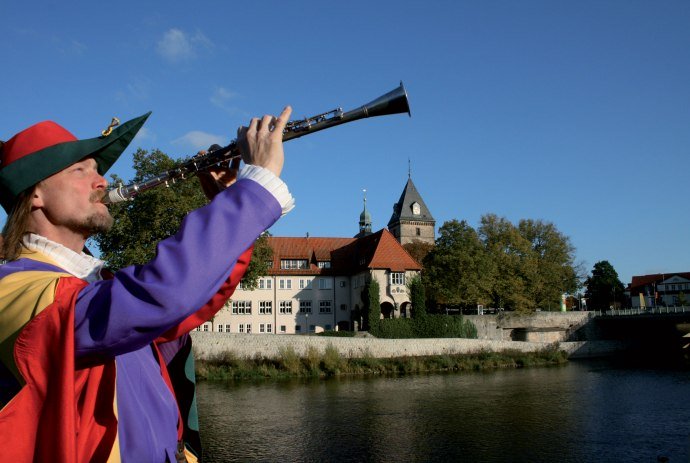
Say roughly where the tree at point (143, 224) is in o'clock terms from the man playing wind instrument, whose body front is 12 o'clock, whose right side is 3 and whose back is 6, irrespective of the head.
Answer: The tree is roughly at 9 o'clock from the man playing wind instrument.

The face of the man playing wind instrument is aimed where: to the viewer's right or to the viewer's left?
to the viewer's right

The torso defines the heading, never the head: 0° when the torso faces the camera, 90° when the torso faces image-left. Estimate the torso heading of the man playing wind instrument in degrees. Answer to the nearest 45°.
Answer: approximately 270°

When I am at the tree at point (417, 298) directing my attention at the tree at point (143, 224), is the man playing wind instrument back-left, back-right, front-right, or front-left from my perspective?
front-left

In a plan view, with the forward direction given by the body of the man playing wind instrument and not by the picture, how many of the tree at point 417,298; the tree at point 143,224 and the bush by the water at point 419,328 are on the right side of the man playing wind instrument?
0

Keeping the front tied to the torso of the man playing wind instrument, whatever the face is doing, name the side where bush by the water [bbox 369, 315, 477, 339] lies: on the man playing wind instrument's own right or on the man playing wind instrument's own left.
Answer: on the man playing wind instrument's own left

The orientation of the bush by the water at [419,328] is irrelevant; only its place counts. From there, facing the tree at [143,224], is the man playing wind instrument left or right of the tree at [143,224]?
left

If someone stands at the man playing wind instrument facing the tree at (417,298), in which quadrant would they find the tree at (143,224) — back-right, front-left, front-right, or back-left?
front-left

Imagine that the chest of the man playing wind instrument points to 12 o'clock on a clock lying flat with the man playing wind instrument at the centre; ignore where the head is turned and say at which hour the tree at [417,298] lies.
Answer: The tree is roughly at 10 o'clock from the man playing wind instrument.
